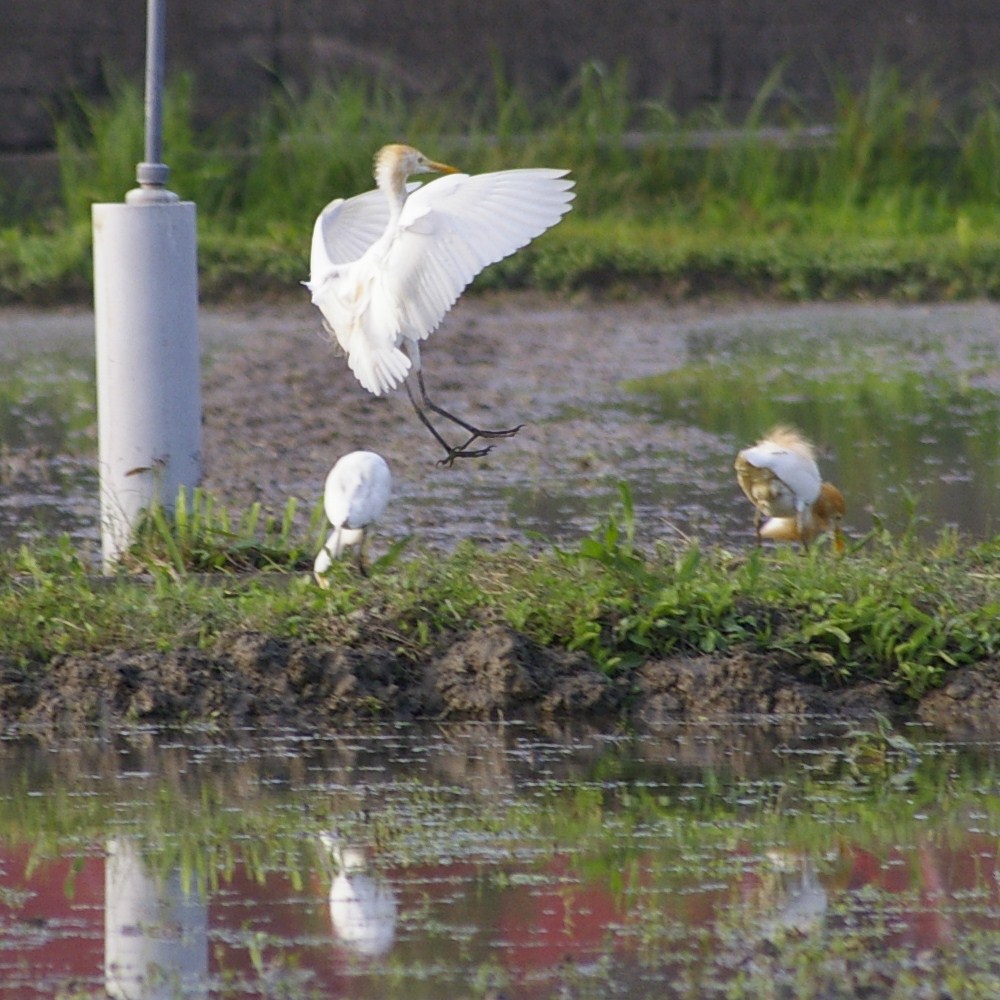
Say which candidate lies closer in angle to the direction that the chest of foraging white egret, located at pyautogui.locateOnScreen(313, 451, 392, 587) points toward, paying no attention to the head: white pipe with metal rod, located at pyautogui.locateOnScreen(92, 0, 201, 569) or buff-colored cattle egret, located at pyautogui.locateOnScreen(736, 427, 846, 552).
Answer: the white pipe with metal rod

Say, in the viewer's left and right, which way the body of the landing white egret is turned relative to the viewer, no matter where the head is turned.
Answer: facing away from the viewer and to the right of the viewer

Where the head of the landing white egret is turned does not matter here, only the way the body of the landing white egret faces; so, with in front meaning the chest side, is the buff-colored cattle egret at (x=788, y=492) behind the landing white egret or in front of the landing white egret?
in front

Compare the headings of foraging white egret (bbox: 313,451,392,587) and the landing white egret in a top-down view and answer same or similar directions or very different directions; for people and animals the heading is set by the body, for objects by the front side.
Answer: very different directions

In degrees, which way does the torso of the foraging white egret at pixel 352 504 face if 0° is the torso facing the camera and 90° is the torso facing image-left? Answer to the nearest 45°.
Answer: approximately 45°

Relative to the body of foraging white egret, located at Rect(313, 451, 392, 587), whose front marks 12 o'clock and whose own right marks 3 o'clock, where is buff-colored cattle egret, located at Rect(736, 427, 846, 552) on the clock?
The buff-colored cattle egret is roughly at 7 o'clock from the foraging white egret.
